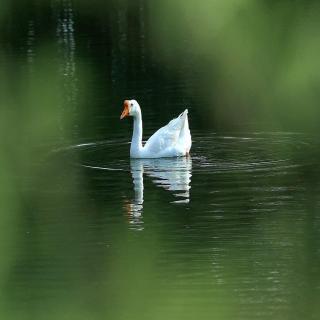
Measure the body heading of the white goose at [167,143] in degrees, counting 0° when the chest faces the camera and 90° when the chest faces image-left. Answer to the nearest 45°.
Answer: approximately 90°
